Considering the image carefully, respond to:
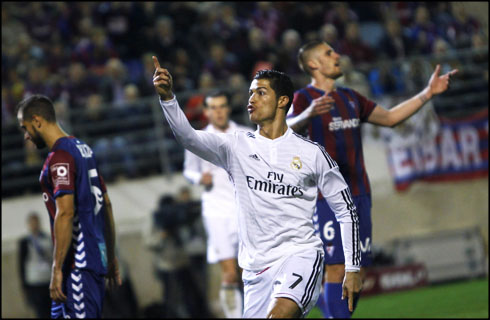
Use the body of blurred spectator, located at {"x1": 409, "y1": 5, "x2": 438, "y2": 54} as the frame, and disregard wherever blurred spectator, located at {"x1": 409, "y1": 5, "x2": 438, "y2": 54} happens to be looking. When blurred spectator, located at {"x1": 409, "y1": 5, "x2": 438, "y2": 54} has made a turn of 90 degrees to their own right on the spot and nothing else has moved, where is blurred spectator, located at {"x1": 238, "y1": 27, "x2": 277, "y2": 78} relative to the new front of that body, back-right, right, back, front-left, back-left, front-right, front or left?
front-left

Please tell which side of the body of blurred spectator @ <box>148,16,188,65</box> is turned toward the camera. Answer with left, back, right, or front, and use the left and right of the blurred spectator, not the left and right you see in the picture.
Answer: front

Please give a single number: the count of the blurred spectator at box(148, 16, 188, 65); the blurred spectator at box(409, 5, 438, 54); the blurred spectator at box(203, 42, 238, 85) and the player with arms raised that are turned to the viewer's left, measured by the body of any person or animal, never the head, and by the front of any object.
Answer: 0

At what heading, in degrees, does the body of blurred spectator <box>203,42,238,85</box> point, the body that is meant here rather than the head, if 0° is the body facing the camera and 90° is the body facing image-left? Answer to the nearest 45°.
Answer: approximately 0°

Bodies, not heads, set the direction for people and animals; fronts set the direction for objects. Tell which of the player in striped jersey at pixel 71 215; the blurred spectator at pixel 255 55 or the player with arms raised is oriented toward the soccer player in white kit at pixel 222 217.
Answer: the blurred spectator

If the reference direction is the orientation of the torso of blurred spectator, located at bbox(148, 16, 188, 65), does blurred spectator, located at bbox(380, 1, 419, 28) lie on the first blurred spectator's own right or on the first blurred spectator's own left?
on the first blurred spectator's own left

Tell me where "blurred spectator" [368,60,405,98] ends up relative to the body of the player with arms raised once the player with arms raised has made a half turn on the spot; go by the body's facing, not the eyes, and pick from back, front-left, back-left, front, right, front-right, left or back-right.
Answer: front-right

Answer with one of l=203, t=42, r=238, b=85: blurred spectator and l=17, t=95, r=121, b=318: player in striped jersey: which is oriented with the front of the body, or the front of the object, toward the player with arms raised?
the blurred spectator

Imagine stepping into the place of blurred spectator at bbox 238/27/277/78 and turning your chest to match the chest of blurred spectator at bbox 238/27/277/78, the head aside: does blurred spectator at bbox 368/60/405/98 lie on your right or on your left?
on your left

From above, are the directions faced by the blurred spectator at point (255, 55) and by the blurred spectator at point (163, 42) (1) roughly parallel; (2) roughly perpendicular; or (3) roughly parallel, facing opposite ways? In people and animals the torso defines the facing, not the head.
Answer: roughly parallel
